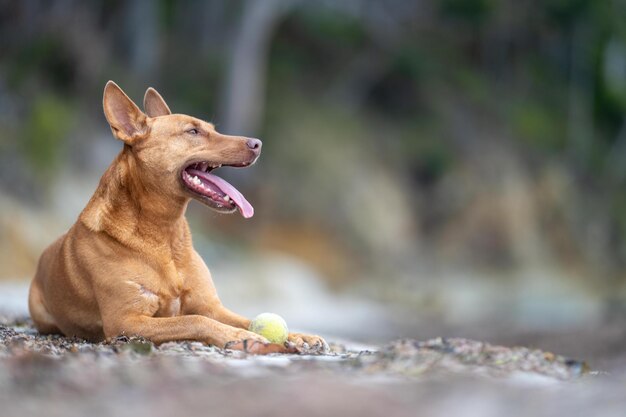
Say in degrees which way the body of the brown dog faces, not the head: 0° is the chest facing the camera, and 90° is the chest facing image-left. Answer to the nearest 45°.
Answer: approximately 315°

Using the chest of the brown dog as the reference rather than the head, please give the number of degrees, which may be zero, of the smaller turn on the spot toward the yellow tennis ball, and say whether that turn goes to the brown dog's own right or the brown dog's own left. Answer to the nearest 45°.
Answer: approximately 45° to the brown dog's own left
